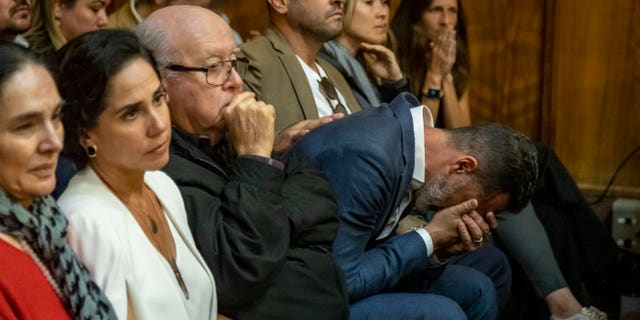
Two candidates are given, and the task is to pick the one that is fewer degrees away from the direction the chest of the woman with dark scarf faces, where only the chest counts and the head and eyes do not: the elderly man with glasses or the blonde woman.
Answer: the elderly man with glasses

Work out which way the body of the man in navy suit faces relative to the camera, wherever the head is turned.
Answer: to the viewer's right

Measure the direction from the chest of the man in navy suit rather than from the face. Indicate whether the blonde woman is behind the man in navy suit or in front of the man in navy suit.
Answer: behind

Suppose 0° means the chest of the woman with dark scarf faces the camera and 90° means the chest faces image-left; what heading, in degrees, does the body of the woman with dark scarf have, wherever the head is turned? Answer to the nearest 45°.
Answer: approximately 315°

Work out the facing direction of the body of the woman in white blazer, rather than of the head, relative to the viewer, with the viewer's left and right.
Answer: facing the viewer and to the right of the viewer

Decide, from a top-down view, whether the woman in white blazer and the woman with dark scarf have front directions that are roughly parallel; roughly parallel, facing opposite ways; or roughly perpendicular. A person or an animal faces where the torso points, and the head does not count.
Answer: roughly parallel

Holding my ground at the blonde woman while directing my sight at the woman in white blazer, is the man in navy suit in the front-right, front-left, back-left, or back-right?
front-left
